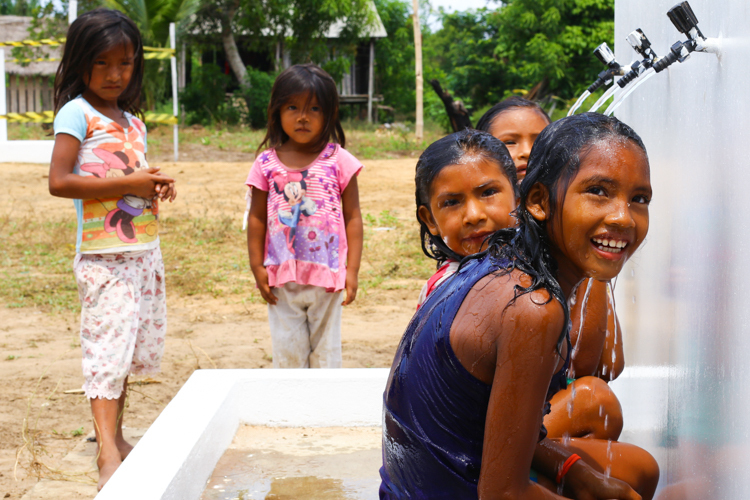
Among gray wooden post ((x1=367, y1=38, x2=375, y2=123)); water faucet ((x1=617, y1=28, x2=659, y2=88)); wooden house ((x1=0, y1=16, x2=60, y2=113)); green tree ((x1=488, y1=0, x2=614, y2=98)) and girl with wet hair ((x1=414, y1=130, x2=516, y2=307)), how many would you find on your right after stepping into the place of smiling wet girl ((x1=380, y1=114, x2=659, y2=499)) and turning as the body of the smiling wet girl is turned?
0

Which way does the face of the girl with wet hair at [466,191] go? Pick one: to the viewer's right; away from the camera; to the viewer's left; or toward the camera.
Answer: toward the camera

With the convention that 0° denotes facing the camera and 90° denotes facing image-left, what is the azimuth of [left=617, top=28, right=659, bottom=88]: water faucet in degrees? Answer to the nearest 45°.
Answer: approximately 90°

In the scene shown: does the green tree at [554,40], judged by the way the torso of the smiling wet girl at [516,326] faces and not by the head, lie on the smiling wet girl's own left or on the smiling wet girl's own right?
on the smiling wet girl's own left

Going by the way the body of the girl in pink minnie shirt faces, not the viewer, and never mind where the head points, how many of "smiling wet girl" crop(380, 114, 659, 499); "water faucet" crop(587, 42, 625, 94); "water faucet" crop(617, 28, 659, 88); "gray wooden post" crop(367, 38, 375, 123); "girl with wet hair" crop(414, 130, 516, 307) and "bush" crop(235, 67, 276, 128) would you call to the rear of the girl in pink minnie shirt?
2

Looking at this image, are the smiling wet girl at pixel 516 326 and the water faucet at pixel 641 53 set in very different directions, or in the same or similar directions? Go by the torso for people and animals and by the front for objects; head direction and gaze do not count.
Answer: very different directions

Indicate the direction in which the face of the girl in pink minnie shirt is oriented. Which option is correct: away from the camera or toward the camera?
toward the camera

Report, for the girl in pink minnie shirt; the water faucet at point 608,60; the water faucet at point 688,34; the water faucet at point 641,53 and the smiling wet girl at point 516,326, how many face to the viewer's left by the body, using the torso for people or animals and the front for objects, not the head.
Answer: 3

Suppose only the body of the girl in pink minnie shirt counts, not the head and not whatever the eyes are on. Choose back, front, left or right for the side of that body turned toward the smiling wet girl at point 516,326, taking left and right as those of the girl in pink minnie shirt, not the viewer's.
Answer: front

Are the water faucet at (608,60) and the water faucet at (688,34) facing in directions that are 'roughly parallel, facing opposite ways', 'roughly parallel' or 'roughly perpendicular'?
roughly parallel

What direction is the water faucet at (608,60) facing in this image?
to the viewer's left

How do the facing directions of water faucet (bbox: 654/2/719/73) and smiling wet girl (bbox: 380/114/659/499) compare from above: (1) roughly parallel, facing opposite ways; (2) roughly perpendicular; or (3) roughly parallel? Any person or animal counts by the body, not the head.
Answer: roughly parallel, facing opposite ways

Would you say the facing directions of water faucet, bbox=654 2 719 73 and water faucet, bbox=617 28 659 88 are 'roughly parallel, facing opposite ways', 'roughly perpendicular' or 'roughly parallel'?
roughly parallel

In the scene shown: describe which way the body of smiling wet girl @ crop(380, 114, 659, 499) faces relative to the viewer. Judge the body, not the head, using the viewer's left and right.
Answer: facing to the right of the viewer

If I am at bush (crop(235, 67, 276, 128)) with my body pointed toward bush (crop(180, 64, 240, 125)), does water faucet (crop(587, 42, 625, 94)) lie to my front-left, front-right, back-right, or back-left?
back-left

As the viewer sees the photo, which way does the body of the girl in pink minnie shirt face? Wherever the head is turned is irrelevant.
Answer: toward the camera
